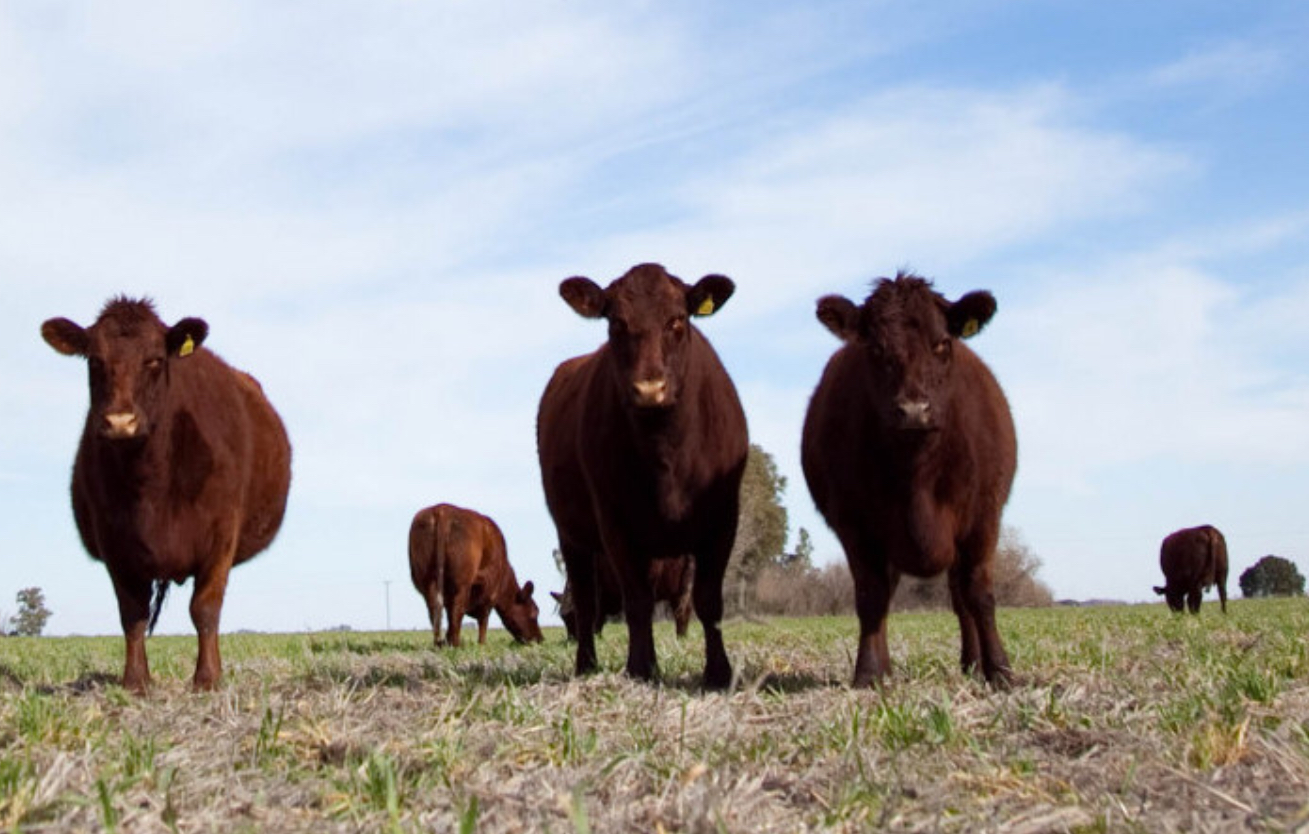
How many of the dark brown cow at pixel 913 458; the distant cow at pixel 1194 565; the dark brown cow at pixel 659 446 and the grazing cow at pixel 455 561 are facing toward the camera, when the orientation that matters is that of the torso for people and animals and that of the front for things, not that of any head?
2

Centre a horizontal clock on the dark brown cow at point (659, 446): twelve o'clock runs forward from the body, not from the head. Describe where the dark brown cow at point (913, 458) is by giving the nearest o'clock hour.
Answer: the dark brown cow at point (913, 458) is roughly at 10 o'clock from the dark brown cow at point (659, 446).

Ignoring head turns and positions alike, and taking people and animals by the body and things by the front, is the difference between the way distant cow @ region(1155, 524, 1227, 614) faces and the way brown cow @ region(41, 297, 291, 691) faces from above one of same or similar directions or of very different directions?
very different directions

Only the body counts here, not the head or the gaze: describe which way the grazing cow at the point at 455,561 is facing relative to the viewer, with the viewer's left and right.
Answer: facing away from the viewer and to the right of the viewer

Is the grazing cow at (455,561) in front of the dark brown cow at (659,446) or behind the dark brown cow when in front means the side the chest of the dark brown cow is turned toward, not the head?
behind

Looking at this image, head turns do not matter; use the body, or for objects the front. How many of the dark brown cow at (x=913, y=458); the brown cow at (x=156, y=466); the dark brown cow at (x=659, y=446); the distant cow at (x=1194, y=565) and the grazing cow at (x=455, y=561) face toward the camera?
3

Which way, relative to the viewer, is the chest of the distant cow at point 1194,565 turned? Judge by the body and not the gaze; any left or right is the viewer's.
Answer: facing away from the viewer and to the left of the viewer
